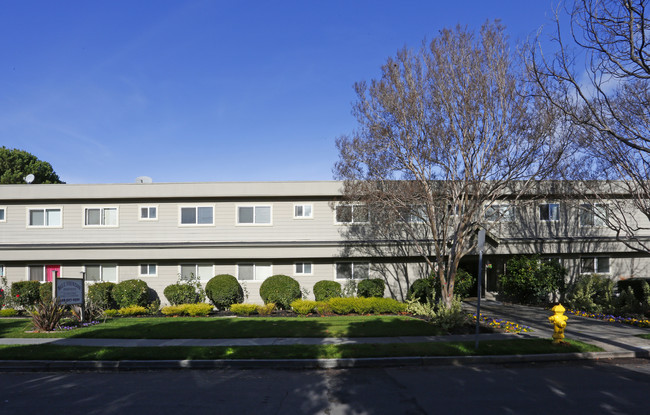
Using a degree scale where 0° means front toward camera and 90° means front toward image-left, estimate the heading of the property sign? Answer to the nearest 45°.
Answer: approximately 0°

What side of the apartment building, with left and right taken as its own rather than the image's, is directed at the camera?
front

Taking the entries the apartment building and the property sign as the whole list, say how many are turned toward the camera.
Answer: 2

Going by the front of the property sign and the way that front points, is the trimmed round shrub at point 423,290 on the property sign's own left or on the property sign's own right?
on the property sign's own left
